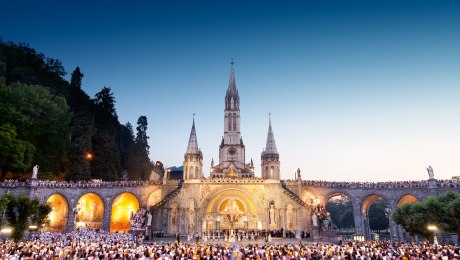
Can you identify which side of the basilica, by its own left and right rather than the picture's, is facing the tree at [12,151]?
right

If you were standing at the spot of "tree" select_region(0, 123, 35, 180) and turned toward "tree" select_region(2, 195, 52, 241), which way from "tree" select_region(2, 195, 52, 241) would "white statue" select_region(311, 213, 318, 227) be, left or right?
left

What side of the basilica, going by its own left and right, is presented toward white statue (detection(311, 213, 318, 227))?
left

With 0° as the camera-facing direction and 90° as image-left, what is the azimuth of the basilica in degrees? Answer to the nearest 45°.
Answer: approximately 0°

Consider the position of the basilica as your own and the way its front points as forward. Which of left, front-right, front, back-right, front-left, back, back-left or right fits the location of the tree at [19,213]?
front-right

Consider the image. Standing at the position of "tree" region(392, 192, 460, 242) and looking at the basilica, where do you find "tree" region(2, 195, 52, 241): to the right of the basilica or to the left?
left

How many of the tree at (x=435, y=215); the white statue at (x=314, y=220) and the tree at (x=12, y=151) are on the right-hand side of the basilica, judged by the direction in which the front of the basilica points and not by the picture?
1

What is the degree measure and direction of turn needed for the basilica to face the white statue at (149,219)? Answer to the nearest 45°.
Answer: approximately 90° to its right

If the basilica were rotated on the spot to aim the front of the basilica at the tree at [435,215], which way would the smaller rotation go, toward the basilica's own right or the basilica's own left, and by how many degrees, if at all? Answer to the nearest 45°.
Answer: approximately 45° to the basilica's own left
